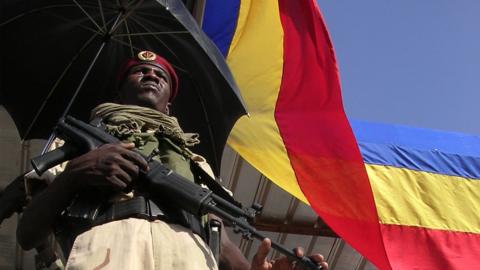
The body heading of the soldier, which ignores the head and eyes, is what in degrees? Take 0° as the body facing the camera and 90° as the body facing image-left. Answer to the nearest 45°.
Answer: approximately 0°

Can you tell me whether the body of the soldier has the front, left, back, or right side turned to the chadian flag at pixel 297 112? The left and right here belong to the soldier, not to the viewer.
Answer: back

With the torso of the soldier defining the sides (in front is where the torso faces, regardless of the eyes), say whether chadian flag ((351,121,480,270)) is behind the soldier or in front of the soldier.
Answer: behind

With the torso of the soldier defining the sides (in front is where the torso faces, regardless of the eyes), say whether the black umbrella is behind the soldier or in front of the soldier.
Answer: behind
